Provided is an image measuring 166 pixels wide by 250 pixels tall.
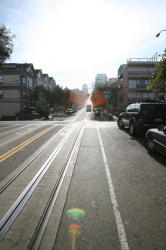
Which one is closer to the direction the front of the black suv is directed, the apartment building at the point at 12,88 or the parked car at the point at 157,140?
the apartment building

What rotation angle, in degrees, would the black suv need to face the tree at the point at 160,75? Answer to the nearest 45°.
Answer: approximately 45° to its right

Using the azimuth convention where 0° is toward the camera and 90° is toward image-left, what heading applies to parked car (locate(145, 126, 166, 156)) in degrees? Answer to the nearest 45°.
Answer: approximately 135°

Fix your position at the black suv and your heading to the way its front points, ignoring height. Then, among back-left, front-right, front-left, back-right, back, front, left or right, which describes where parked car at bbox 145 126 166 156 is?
back-left

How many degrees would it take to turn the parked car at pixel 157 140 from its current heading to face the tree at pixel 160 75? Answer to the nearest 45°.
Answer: approximately 45° to its right

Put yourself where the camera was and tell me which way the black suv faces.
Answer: facing away from the viewer and to the left of the viewer

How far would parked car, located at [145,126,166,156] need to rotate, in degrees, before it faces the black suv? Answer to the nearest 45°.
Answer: approximately 45° to its right
